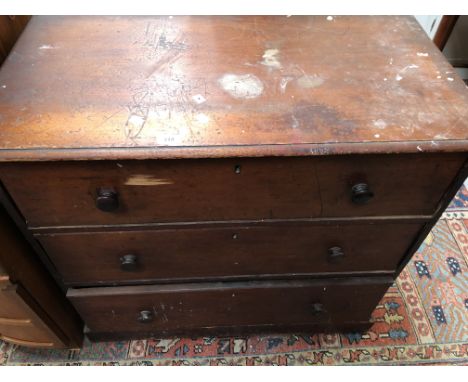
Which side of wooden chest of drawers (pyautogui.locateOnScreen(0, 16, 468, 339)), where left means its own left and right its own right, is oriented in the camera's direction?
front
